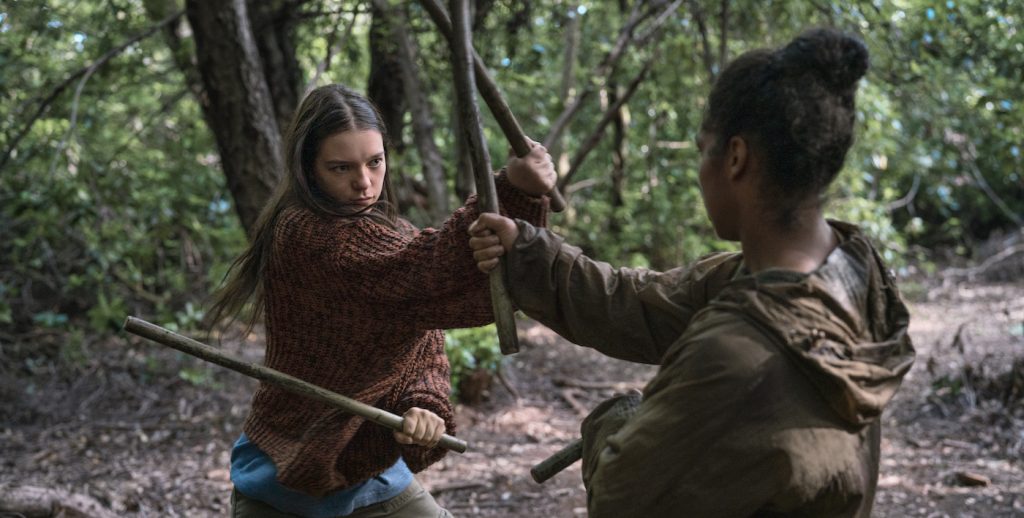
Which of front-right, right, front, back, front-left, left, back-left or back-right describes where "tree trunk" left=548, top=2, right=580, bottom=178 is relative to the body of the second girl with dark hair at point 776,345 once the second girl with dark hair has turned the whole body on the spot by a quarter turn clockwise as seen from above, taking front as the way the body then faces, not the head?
front-left

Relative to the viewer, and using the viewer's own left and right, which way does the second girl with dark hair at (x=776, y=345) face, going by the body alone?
facing away from the viewer and to the left of the viewer

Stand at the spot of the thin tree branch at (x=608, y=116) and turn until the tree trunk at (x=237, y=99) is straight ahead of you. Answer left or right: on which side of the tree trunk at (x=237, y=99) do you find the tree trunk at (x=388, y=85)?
right

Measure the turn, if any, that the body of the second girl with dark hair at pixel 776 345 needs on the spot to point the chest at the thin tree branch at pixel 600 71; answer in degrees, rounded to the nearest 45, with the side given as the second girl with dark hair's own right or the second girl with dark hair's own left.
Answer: approximately 45° to the second girl with dark hair's own right

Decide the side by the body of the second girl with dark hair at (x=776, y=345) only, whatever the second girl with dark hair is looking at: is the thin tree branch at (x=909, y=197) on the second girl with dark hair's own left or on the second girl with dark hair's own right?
on the second girl with dark hair's own right

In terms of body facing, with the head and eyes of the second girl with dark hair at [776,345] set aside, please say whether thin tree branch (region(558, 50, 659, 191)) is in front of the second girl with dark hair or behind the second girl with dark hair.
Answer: in front

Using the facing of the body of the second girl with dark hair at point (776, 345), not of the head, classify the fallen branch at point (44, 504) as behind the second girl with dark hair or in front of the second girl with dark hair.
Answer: in front

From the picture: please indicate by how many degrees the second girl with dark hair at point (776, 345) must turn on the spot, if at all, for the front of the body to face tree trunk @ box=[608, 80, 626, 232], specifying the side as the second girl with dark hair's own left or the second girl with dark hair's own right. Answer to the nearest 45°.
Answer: approximately 45° to the second girl with dark hair's own right

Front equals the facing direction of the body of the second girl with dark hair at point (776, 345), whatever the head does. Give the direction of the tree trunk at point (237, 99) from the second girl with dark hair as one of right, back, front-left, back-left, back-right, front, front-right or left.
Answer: front

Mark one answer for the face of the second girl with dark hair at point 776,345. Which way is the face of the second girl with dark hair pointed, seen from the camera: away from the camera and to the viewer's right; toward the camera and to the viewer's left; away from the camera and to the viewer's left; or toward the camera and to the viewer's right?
away from the camera and to the viewer's left
